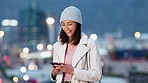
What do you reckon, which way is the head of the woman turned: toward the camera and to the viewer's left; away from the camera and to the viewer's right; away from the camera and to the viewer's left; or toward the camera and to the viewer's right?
toward the camera and to the viewer's left

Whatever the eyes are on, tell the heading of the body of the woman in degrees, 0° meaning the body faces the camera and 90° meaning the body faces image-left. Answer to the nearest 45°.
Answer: approximately 45°
